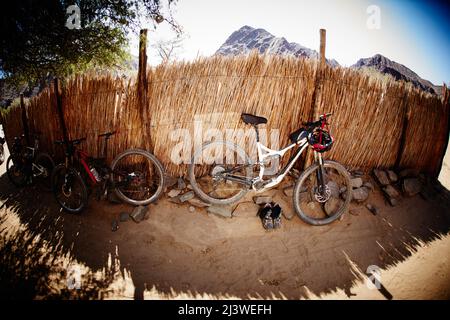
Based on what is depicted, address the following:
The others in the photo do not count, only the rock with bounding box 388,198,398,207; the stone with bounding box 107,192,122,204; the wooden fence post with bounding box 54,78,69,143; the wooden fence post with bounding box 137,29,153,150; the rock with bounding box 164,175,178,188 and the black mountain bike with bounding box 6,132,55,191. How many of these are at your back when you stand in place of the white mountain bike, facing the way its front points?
5

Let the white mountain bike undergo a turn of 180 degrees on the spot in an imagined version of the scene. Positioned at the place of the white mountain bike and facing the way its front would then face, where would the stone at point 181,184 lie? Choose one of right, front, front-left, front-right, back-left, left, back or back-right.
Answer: front

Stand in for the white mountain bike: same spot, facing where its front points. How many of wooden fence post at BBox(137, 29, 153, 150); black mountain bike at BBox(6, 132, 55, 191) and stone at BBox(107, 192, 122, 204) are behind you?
3

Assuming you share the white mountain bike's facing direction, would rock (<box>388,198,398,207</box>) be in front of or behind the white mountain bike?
in front

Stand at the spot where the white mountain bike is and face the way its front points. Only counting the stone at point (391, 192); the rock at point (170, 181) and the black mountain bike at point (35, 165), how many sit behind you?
2

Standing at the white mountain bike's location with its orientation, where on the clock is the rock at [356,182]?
The rock is roughly at 11 o'clock from the white mountain bike.

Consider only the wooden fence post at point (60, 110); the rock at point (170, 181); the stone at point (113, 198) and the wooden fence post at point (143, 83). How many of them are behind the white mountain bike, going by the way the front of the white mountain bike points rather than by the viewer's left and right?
4

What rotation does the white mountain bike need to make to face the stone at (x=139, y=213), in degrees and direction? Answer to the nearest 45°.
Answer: approximately 180°

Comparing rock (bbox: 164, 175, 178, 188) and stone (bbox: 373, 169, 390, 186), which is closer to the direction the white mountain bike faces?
the stone

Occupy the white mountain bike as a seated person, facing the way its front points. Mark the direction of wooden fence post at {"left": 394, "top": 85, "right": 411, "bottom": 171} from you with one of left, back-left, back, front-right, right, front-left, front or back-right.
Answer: front-left

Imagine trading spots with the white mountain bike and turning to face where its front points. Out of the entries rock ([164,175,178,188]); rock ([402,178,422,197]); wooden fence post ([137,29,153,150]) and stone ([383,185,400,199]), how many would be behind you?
2

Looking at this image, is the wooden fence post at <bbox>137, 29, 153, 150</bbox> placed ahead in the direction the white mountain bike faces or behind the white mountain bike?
behind

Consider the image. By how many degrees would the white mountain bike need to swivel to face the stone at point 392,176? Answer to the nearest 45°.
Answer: approximately 45° to its left

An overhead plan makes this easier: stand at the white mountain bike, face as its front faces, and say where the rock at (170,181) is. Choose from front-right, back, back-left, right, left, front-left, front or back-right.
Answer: back

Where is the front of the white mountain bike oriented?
to the viewer's right

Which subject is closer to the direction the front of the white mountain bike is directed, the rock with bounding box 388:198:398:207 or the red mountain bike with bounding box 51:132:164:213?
the rock
